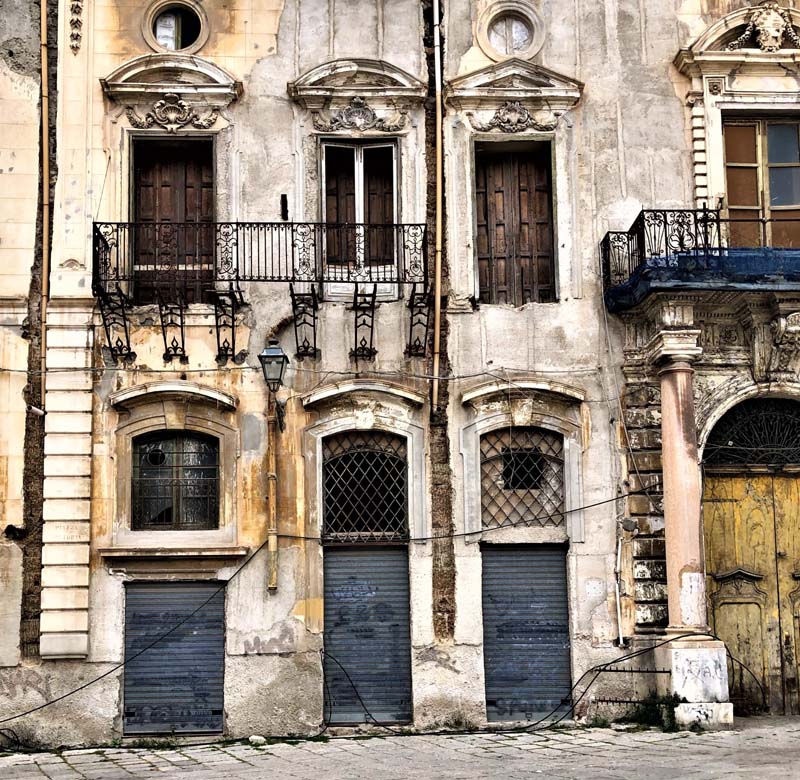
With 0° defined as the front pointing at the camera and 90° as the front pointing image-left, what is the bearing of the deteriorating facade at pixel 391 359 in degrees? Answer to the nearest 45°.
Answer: approximately 0°

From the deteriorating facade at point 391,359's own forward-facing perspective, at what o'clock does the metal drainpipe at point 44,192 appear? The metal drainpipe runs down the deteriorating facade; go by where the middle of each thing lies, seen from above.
The metal drainpipe is roughly at 3 o'clock from the deteriorating facade.
